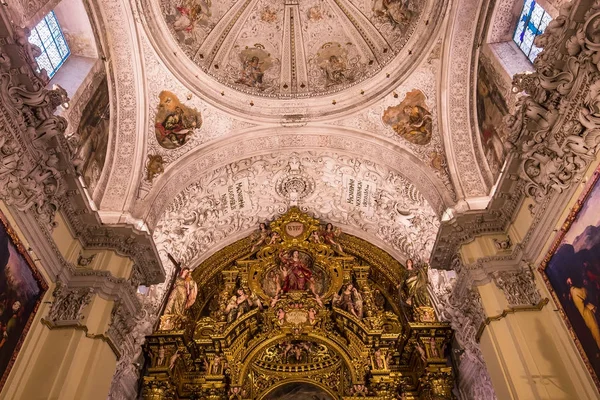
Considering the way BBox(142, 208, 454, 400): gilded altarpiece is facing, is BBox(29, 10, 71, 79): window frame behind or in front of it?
in front

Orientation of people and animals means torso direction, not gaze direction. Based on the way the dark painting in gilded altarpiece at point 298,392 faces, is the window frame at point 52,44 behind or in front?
in front

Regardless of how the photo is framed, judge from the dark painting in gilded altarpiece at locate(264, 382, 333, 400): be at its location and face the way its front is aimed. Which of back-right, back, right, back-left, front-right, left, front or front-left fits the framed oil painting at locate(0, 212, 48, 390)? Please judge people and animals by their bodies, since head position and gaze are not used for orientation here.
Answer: front-right

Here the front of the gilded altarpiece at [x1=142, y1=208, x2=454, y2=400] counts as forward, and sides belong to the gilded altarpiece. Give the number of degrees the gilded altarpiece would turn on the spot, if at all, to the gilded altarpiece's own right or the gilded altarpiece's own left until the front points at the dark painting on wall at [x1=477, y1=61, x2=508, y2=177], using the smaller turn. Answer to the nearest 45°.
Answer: approximately 45° to the gilded altarpiece's own left

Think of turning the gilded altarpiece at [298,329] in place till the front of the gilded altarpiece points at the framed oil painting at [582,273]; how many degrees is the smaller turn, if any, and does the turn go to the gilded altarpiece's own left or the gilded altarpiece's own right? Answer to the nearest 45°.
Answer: approximately 45° to the gilded altarpiece's own left

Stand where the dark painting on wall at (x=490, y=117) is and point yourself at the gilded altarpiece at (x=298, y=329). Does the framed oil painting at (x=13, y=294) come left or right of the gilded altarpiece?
left

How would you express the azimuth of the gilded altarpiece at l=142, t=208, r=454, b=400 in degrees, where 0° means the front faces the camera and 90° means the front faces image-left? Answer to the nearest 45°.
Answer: approximately 0°

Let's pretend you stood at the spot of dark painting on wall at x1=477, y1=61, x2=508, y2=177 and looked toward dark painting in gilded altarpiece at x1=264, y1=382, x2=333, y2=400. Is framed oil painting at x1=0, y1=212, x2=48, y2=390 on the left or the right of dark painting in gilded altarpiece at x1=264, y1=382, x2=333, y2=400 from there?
left

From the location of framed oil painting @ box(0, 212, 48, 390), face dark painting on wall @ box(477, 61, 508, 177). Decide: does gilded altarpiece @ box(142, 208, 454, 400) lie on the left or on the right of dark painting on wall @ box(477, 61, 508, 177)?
left
